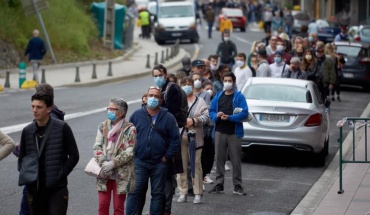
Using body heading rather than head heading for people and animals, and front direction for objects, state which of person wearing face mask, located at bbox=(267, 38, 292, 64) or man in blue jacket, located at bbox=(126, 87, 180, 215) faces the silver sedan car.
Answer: the person wearing face mask

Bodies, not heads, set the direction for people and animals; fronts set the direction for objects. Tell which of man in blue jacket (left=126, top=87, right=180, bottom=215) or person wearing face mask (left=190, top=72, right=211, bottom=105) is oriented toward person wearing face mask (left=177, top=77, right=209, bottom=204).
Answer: person wearing face mask (left=190, top=72, right=211, bottom=105)

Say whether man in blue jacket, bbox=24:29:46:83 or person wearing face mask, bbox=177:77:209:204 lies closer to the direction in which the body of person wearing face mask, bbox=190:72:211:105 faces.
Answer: the person wearing face mask

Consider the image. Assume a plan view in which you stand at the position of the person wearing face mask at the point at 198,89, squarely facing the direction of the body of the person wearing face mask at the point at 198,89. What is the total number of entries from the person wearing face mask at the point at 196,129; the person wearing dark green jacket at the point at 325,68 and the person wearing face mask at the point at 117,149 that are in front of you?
2

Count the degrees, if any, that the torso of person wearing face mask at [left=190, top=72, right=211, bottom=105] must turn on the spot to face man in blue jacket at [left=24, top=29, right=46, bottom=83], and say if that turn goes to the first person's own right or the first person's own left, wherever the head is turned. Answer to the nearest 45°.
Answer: approximately 180°

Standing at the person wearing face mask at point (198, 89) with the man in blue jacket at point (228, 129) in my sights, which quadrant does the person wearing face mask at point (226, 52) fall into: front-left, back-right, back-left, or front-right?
back-left

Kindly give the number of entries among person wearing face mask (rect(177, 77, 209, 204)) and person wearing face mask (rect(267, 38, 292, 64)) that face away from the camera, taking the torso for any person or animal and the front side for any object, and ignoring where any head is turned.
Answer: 0

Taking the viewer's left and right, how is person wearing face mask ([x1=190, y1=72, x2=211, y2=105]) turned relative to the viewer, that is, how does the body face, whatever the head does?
facing the viewer

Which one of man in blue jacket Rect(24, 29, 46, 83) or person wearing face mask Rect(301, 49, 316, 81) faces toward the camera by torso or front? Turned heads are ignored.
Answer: the person wearing face mask

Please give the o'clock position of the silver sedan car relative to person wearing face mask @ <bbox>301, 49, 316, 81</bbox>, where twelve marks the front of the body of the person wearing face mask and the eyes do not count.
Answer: The silver sedan car is roughly at 12 o'clock from the person wearing face mask.

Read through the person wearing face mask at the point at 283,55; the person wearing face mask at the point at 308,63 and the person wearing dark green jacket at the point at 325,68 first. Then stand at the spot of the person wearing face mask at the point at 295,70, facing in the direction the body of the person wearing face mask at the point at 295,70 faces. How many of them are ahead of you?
0

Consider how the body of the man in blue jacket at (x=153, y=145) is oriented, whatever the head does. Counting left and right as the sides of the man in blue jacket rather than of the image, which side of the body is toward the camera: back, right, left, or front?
front
